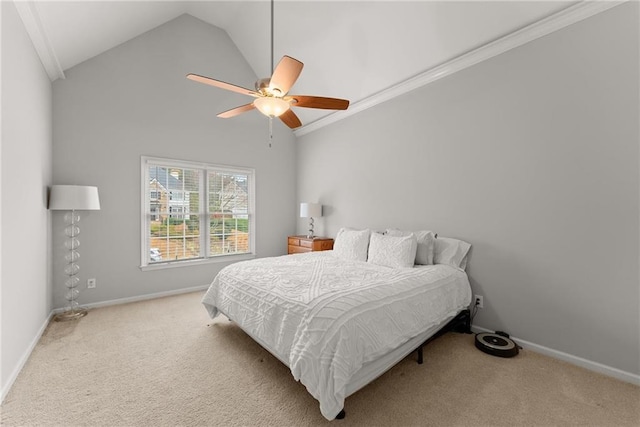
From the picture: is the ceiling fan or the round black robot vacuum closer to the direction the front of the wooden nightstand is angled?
the ceiling fan

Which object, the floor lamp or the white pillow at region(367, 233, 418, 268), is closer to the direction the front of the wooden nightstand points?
the floor lamp

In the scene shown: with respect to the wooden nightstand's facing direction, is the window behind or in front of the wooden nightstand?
in front

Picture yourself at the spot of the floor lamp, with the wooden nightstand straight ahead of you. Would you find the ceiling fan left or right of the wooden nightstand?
right

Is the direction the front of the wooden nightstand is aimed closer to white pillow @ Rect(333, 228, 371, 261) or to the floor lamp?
the floor lamp

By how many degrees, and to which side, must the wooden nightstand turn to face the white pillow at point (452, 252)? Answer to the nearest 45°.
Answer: approximately 90° to its left

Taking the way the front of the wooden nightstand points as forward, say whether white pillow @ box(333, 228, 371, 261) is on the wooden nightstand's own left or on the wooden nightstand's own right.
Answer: on the wooden nightstand's own left

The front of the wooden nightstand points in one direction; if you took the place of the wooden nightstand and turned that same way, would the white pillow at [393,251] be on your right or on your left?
on your left

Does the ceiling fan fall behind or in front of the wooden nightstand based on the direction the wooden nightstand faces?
in front

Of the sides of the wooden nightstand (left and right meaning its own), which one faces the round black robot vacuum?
left

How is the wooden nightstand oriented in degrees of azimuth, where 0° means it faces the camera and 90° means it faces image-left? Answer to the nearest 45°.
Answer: approximately 45°

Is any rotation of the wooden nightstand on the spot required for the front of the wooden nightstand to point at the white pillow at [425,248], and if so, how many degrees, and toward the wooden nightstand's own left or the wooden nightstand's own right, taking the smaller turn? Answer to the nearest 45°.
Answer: approximately 90° to the wooden nightstand's own left
